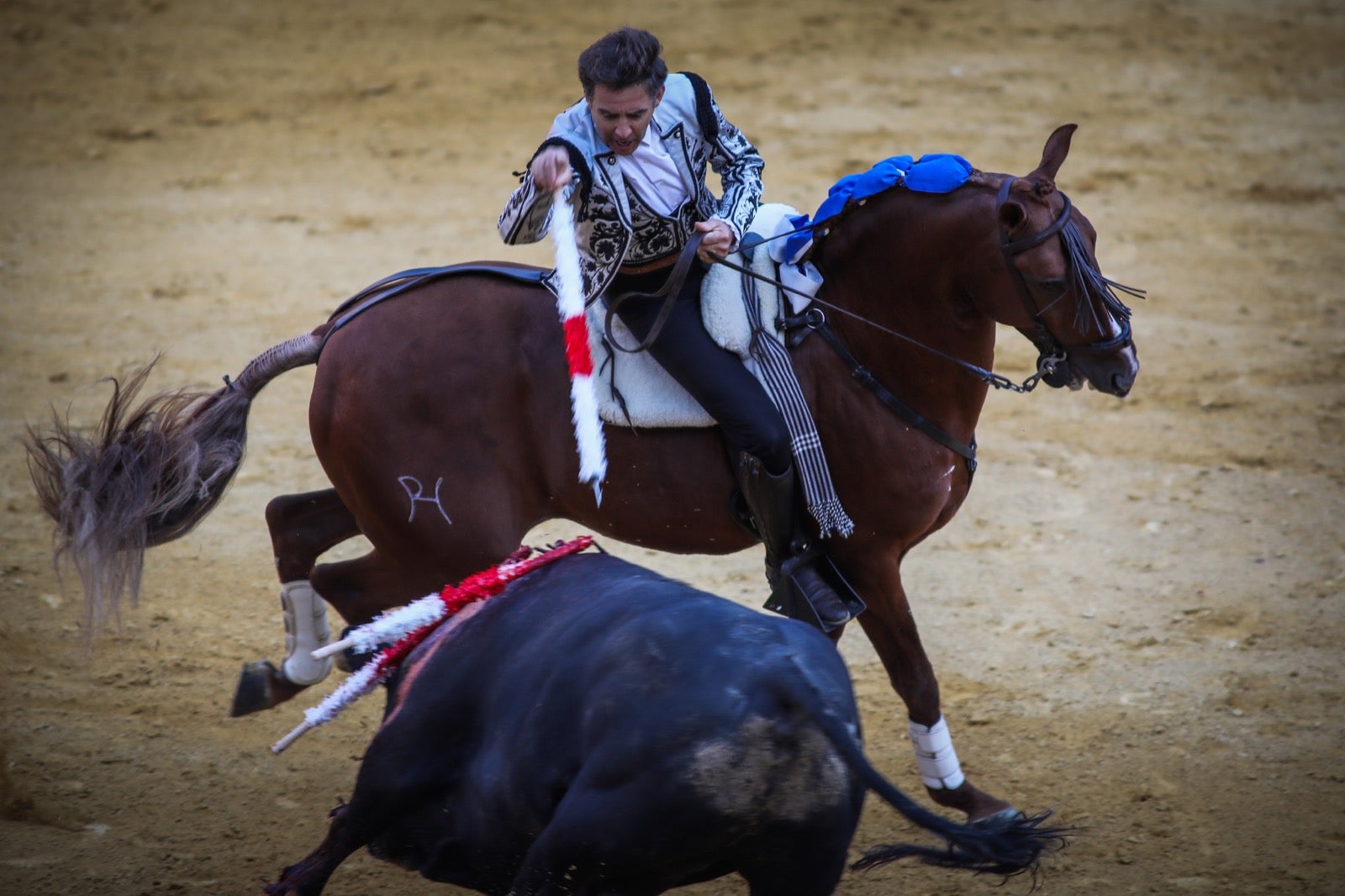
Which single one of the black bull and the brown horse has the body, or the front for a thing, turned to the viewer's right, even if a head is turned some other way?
the brown horse

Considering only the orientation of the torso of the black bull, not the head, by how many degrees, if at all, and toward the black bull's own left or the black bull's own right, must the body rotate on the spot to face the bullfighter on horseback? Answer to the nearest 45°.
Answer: approximately 45° to the black bull's own right

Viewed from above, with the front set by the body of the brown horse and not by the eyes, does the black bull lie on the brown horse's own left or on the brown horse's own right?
on the brown horse's own right

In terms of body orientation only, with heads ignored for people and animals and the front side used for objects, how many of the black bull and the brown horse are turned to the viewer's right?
1

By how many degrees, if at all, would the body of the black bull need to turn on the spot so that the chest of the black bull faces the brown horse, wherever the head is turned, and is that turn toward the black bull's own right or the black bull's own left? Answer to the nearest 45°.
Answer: approximately 45° to the black bull's own right

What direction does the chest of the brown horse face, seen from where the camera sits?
to the viewer's right

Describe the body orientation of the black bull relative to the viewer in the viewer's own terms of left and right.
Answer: facing away from the viewer and to the left of the viewer
